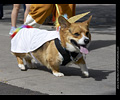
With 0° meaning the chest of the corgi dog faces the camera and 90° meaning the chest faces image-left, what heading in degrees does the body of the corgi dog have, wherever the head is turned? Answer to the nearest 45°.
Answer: approximately 315°
